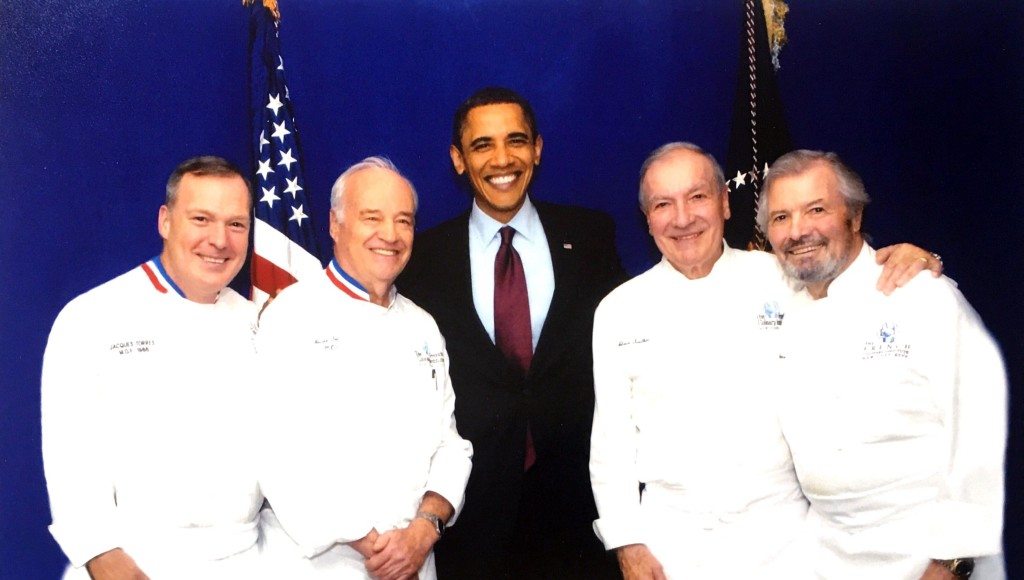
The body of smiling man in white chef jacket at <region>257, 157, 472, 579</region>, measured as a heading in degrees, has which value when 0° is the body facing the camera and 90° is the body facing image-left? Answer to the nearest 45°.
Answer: approximately 315°

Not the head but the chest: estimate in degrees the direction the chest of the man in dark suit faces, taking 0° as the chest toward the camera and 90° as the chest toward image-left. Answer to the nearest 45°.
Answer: approximately 0°

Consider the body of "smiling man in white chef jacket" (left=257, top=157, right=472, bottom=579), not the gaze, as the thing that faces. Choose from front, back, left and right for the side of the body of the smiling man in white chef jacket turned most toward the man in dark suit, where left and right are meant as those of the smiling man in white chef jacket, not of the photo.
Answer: left

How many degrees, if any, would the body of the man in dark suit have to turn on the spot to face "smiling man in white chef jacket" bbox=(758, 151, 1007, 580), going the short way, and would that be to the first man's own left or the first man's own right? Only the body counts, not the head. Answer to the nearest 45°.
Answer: approximately 45° to the first man's own left

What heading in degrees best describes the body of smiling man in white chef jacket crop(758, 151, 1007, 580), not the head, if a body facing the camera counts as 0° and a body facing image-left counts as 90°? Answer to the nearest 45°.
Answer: approximately 45°
